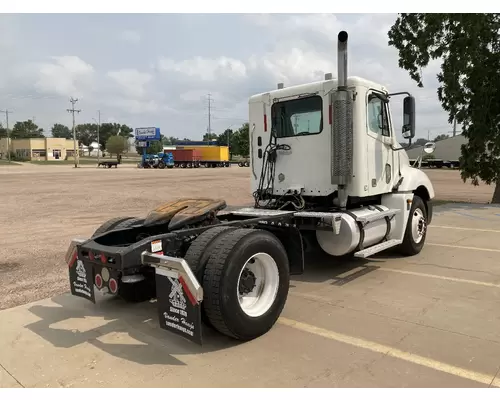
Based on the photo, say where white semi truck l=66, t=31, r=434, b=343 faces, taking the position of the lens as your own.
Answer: facing away from the viewer and to the right of the viewer

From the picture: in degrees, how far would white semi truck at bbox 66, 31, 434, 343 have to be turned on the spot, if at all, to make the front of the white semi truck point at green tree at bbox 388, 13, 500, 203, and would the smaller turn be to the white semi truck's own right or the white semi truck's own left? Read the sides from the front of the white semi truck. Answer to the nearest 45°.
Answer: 0° — it already faces it
